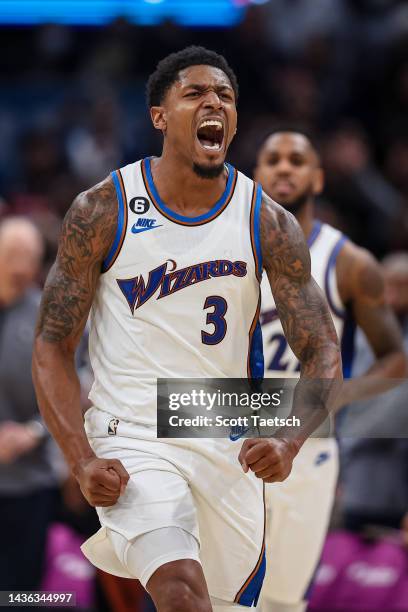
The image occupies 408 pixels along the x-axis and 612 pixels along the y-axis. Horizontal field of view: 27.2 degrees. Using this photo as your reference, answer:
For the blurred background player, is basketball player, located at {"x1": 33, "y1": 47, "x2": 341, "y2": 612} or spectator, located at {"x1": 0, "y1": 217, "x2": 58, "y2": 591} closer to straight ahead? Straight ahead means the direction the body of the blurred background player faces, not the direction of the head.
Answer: the basketball player

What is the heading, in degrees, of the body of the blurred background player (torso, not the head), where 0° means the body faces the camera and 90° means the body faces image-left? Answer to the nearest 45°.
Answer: approximately 45°

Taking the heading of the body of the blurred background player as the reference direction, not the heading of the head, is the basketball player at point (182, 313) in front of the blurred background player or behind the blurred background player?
in front
